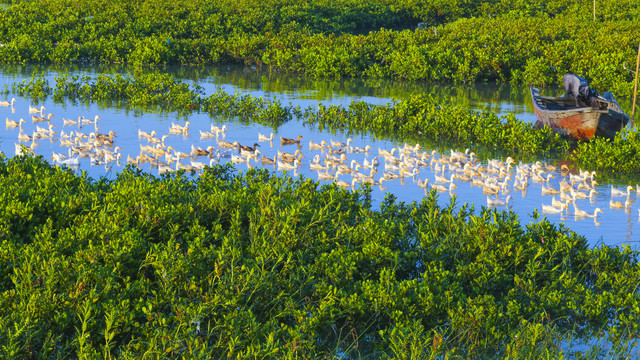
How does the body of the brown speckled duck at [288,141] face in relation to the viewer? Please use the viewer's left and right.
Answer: facing to the right of the viewer

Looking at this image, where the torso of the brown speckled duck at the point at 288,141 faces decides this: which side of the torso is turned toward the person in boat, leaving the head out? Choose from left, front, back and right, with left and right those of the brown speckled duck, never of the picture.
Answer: front

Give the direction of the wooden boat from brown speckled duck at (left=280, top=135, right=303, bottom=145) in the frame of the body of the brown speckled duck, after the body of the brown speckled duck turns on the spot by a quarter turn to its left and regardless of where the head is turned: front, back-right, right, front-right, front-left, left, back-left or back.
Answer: right
